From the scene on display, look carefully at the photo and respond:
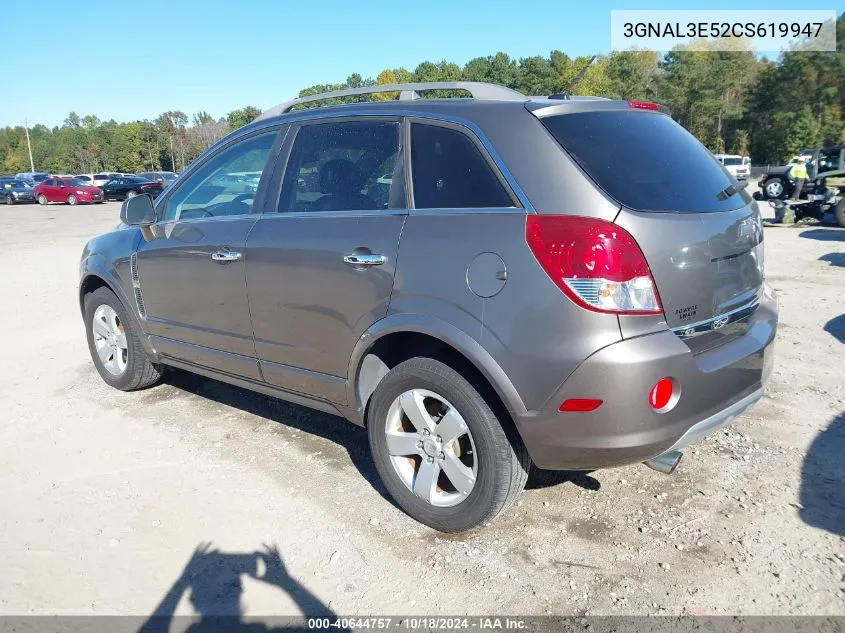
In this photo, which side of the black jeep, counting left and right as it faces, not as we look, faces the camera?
left

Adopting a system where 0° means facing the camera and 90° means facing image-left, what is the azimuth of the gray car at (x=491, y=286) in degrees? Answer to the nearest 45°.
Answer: approximately 135°

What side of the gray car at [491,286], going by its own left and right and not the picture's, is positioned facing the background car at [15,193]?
front

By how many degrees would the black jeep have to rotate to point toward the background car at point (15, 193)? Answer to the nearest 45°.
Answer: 0° — it already faces it

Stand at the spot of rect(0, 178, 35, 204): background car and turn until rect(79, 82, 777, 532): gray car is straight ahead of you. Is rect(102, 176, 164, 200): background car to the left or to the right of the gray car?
left
